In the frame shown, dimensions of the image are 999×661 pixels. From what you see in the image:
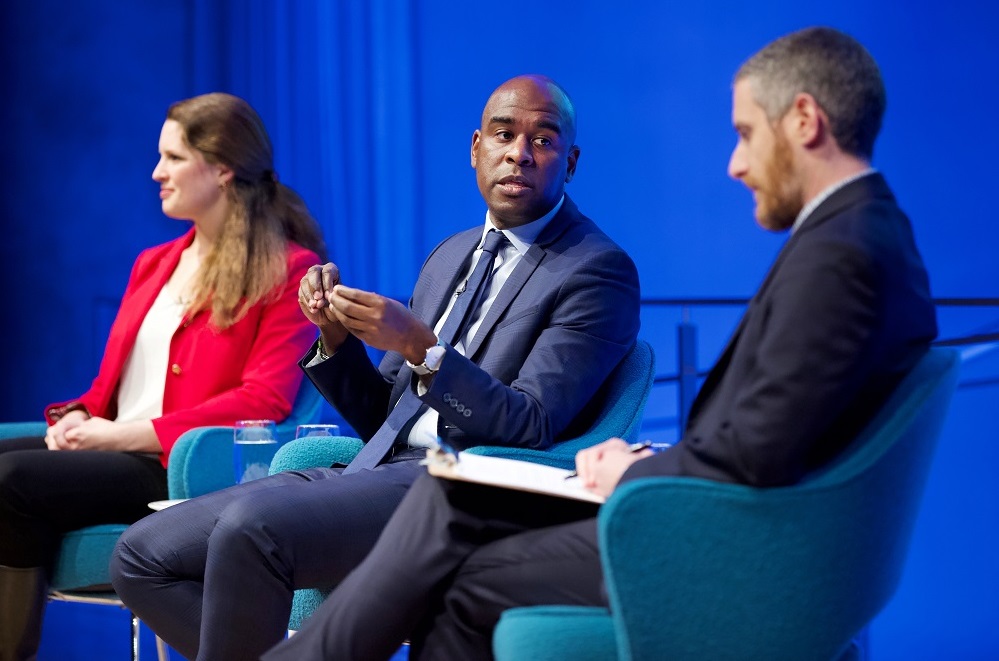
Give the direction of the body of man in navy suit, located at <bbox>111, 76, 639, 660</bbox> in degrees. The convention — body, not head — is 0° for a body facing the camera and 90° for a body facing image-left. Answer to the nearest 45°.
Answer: approximately 45°

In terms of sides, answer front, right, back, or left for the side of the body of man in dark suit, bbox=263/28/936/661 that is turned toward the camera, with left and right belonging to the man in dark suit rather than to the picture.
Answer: left

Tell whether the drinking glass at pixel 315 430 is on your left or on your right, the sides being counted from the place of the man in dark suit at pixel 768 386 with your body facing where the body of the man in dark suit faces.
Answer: on your right

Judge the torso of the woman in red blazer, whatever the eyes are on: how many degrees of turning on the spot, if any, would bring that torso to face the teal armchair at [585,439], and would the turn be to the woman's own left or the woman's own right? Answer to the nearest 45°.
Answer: approximately 90° to the woman's own left

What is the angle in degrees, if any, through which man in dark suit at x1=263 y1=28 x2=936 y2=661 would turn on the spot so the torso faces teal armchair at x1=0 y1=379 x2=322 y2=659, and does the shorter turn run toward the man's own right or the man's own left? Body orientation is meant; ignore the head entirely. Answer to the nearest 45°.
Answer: approximately 45° to the man's own right

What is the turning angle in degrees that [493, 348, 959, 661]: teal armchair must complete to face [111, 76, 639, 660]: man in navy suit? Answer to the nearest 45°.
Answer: approximately 45° to its right

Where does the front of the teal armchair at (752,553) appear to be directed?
to the viewer's left

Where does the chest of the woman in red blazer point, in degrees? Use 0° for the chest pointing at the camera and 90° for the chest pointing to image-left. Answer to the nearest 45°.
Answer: approximately 45°
